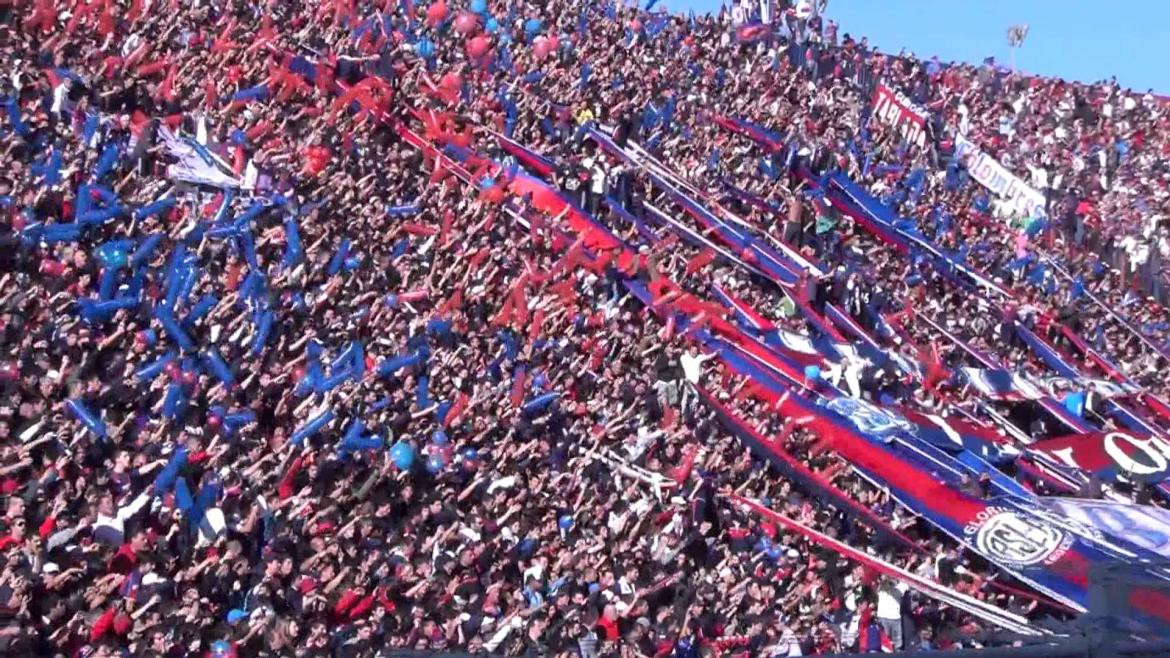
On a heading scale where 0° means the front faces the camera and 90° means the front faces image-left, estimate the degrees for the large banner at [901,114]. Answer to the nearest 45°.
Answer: approximately 45°

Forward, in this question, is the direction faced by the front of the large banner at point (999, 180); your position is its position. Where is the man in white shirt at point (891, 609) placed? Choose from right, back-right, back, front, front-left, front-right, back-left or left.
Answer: front-left
